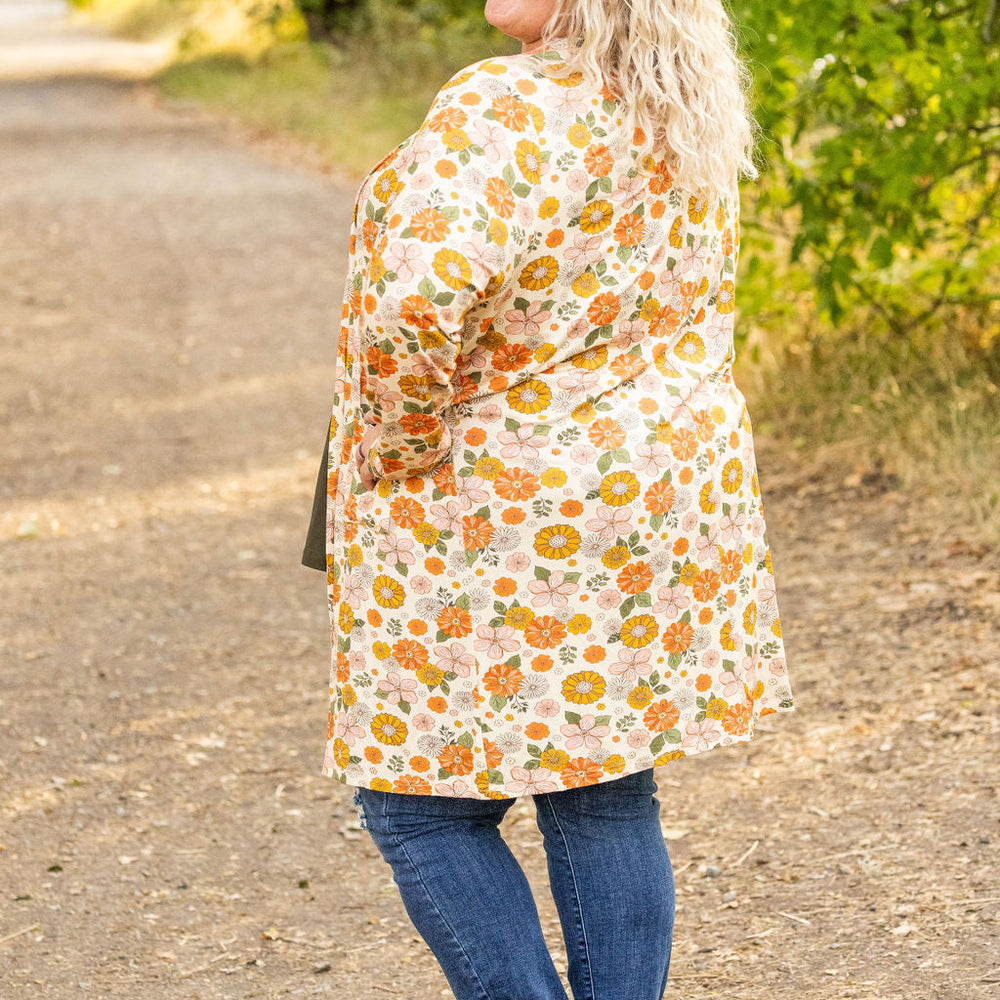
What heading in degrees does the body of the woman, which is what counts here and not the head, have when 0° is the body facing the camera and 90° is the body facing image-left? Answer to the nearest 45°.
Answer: approximately 135°
